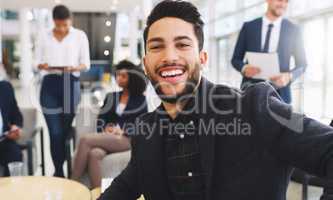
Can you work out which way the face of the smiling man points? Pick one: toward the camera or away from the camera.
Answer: toward the camera

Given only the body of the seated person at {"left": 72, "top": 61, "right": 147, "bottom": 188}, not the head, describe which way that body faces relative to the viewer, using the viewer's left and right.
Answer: facing the viewer and to the left of the viewer

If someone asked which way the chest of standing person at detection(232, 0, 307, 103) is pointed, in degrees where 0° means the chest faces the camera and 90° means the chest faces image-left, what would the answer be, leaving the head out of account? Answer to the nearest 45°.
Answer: approximately 0°

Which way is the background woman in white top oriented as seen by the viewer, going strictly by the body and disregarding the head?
toward the camera

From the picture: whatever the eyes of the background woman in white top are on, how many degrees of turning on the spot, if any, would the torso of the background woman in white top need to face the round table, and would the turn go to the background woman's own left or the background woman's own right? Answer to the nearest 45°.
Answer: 0° — they already face it

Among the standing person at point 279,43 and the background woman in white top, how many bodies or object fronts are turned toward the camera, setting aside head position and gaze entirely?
2

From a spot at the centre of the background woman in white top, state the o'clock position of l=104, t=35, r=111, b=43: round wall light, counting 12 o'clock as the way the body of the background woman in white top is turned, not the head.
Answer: The round wall light is roughly at 7 o'clock from the background woman in white top.

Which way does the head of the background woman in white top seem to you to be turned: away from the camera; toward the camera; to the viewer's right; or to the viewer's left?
toward the camera
